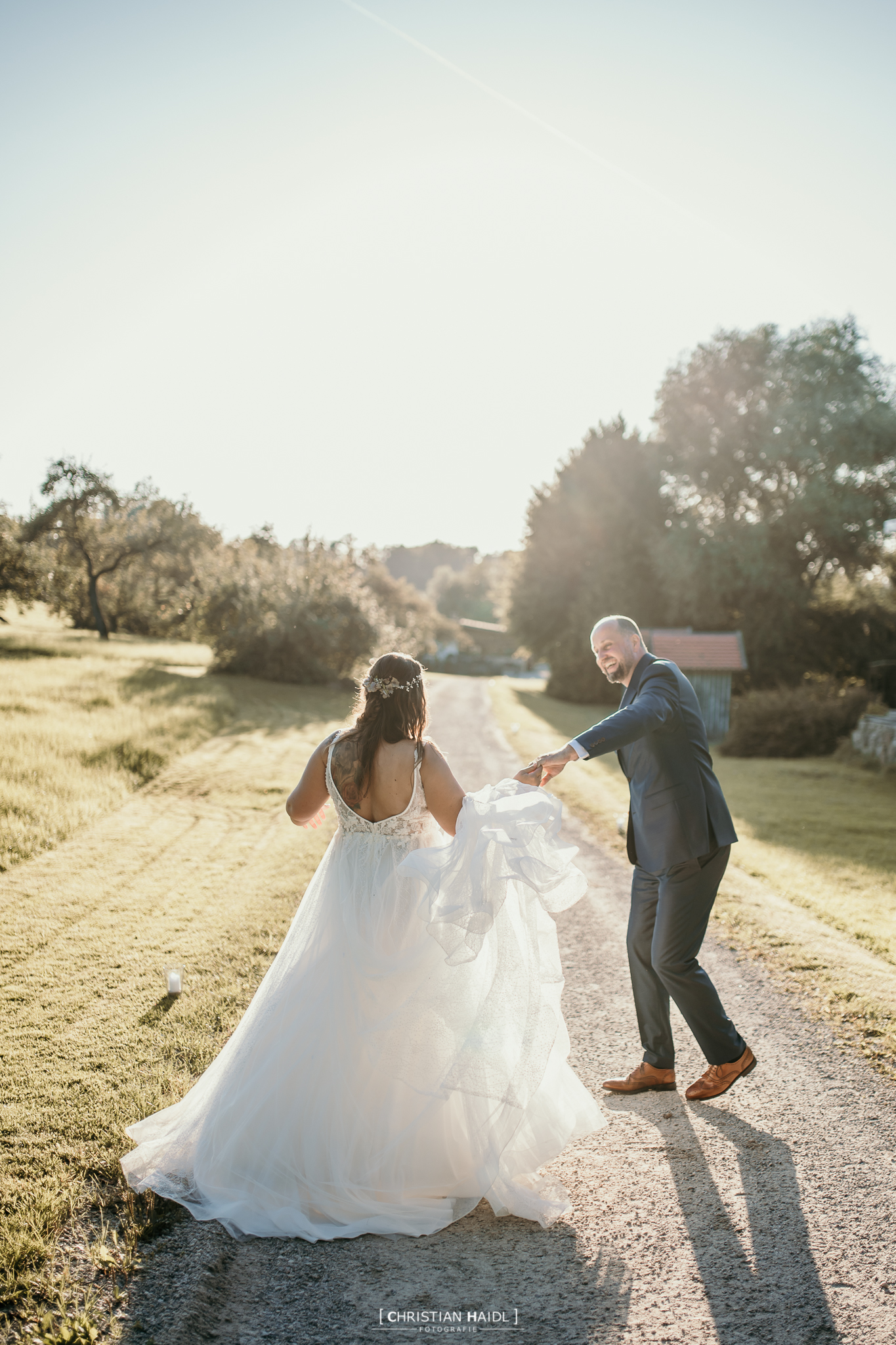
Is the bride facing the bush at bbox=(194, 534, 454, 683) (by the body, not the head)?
yes

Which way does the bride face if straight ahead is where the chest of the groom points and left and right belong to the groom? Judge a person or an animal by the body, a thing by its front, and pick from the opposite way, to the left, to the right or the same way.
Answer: to the right

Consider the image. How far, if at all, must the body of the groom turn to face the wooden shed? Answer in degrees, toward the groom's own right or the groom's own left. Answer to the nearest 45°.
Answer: approximately 90° to the groom's own right

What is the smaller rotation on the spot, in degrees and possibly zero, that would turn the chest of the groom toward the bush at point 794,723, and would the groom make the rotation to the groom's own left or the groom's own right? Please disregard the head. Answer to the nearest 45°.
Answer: approximately 90° to the groom's own right

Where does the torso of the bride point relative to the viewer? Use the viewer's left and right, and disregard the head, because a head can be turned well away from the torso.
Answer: facing away from the viewer

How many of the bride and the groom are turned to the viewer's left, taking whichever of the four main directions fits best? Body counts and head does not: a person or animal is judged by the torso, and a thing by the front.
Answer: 1

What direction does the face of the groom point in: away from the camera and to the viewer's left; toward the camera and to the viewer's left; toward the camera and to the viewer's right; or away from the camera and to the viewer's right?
toward the camera and to the viewer's left

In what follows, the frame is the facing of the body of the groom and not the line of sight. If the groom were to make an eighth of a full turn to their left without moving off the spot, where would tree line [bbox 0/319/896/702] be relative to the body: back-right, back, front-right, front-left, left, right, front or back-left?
back-right

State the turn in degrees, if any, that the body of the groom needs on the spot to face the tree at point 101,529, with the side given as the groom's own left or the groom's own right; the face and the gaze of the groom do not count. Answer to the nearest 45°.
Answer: approximately 45° to the groom's own right

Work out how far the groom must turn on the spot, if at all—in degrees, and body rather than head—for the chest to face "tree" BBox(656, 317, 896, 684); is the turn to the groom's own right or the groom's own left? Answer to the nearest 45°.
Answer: approximately 90° to the groom's own right

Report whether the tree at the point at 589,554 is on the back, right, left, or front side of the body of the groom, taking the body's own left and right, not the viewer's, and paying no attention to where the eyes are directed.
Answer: right

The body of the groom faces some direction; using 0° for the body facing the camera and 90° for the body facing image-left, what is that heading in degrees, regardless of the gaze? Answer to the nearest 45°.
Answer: approximately 90°

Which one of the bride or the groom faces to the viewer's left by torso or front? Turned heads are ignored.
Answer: the groom

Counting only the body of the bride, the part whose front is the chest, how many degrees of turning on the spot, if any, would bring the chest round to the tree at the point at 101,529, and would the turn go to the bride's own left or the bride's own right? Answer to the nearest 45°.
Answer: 0° — they already face it
